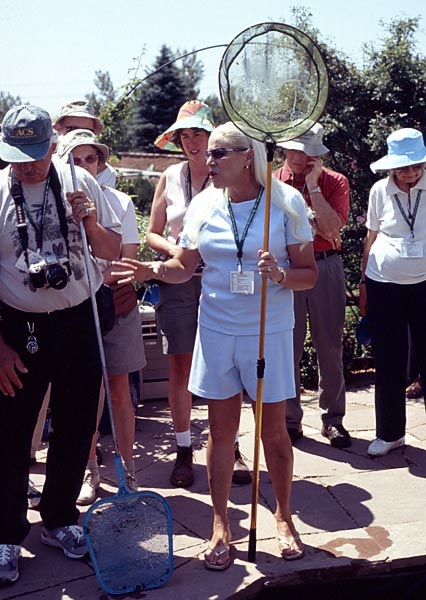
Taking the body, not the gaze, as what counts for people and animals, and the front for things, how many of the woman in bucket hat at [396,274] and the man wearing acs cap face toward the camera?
2

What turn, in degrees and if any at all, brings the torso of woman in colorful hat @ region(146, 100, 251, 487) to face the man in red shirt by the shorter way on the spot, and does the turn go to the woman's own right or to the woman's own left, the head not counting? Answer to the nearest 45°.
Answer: approximately 90° to the woman's own left

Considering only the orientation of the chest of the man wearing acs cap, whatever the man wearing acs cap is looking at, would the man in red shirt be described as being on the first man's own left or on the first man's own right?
on the first man's own left

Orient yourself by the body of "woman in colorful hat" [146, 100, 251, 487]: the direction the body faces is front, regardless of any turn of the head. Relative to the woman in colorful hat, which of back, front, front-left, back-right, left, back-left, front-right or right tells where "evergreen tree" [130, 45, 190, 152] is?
back-left

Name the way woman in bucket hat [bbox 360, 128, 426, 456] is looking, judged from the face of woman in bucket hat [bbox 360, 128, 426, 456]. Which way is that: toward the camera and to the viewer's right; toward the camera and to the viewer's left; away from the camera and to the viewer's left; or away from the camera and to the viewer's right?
toward the camera and to the viewer's left

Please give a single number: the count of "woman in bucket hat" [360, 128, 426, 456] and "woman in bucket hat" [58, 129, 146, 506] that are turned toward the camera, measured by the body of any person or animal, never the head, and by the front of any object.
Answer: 2

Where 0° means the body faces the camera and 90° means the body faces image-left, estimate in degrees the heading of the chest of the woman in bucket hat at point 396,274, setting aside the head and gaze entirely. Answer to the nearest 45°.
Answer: approximately 0°

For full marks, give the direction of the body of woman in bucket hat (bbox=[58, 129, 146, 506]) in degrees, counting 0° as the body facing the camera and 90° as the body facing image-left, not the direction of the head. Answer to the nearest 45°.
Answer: approximately 0°

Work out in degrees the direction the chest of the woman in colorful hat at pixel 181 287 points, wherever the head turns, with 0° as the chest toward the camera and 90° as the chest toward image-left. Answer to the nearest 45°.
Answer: approximately 315°

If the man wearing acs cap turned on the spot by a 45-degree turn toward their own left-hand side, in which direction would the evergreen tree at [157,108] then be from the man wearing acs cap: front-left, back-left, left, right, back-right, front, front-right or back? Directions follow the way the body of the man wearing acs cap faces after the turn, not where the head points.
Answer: back-left
